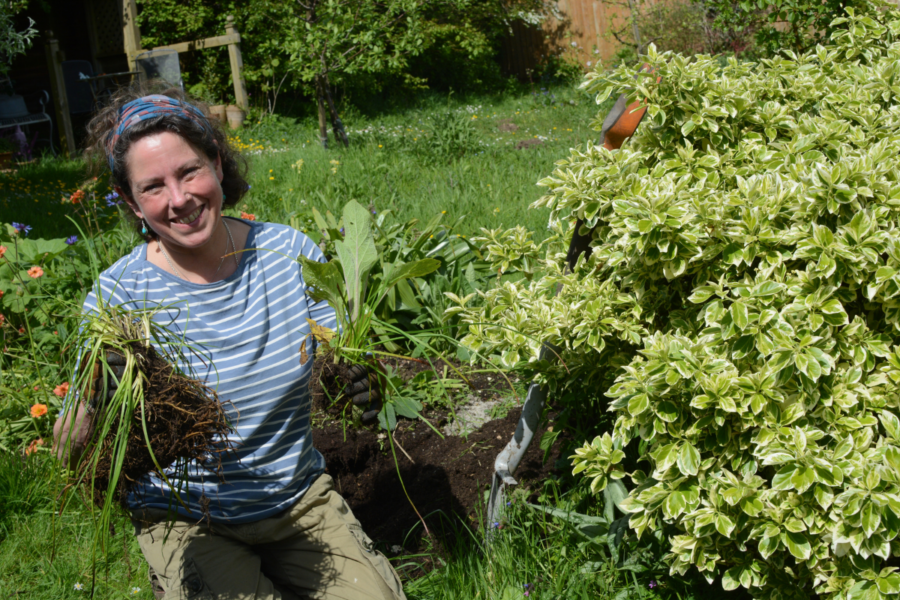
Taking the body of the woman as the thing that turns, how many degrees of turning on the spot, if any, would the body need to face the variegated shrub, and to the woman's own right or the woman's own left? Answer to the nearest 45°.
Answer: approximately 45° to the woman's own left

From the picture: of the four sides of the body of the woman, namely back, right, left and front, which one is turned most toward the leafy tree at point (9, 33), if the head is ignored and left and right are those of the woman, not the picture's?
back

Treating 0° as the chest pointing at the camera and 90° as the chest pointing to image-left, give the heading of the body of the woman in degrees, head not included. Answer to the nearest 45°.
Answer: approximately 0°

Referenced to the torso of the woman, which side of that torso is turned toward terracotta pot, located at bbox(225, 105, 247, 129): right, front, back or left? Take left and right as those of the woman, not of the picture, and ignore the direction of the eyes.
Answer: back

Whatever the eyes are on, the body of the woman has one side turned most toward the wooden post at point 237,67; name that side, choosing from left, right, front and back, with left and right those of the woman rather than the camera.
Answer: back

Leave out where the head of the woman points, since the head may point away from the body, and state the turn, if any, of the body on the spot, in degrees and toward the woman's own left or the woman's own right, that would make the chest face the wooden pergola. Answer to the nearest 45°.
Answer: approximately 180°

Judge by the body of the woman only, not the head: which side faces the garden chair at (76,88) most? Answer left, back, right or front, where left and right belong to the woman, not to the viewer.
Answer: back

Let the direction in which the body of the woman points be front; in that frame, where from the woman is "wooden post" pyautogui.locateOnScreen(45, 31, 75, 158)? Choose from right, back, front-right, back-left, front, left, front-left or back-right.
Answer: back
